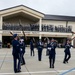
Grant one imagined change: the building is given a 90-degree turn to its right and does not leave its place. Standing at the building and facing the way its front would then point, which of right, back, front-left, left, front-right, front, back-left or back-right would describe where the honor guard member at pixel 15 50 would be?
left

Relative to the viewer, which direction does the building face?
toward the camera
